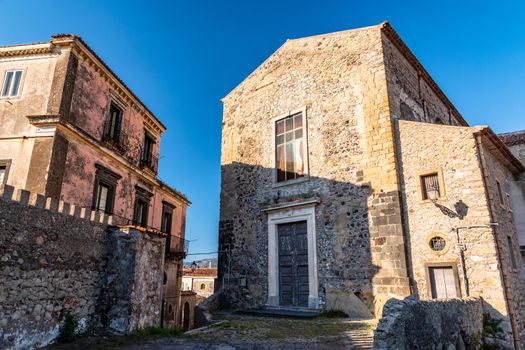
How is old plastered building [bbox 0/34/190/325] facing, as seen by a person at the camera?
facing the viewer and to the right of the viewer

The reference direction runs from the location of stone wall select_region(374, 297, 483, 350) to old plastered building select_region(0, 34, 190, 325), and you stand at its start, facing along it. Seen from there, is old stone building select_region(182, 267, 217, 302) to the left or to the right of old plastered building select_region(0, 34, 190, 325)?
right

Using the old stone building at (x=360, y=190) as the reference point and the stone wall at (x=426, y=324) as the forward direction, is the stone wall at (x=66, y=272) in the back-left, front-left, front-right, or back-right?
front-right

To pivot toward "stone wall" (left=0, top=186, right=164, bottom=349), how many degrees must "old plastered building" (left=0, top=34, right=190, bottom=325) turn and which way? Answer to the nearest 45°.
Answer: approximately 45° to its right

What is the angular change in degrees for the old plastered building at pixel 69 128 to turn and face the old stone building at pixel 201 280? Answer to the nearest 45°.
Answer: approximately 90° to its left

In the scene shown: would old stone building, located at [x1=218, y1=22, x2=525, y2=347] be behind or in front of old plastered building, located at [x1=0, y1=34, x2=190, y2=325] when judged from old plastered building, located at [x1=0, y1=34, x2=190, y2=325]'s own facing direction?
in front

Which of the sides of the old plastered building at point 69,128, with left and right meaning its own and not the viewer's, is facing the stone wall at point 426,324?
front

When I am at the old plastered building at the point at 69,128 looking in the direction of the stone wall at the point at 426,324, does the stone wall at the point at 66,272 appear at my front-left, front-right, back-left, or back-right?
front-right

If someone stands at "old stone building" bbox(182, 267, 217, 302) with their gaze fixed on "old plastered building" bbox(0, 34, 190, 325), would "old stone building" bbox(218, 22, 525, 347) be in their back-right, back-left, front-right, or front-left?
front-left
